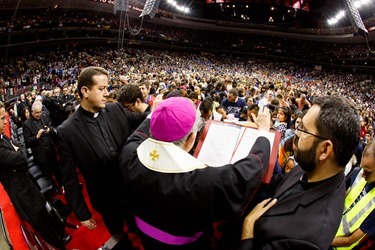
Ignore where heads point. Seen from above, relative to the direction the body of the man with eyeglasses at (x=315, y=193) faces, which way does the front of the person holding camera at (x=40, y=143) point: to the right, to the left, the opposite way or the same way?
the opposite way

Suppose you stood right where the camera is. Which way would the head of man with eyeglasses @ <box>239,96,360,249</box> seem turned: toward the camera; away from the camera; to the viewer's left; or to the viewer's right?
to the viewer's left

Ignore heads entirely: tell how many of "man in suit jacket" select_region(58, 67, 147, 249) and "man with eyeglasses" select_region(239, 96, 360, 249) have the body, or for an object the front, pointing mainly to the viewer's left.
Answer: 1

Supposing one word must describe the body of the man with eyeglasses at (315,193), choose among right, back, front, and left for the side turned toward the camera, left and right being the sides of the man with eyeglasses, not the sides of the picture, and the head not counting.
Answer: left

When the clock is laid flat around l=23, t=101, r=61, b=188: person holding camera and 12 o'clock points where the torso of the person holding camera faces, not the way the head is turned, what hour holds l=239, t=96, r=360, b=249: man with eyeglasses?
The man with eyeglasses is roughly at 1 o'clock from the person holding camera.

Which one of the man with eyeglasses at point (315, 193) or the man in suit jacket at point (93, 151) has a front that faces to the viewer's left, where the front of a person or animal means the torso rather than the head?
the man with eyeglasses

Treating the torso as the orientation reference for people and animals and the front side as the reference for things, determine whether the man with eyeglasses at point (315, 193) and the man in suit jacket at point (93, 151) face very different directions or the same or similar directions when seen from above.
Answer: very different directions

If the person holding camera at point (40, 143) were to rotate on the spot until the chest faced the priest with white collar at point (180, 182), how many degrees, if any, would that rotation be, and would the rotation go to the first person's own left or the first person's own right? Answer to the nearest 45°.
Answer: approximately 45° to the first person's own right
